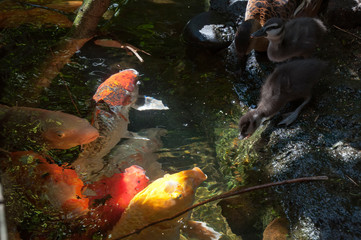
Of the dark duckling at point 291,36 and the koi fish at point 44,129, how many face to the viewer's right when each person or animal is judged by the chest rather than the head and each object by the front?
1

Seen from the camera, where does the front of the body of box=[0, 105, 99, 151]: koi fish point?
to the viewer's right

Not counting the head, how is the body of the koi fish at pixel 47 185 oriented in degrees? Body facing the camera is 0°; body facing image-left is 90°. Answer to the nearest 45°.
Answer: approximately 315°

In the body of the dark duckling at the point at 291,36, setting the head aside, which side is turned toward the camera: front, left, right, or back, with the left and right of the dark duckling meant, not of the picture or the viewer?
left

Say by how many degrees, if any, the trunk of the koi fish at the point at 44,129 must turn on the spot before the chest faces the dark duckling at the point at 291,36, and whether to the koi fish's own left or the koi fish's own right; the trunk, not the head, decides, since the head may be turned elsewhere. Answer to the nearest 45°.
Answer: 0° — it already faces it

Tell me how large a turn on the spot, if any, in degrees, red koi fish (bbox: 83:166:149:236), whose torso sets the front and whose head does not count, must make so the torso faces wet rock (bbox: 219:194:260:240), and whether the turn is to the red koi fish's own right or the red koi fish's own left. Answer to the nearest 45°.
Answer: approximately 45° to the red koi fish's own right

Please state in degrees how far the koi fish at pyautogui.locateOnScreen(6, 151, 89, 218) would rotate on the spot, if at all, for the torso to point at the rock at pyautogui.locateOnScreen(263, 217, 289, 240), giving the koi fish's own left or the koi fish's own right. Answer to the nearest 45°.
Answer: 0° — it already faces it

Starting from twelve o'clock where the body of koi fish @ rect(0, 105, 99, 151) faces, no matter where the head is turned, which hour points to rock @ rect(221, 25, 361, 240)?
The rock is roughly at 1 o'clock from the koi fish.

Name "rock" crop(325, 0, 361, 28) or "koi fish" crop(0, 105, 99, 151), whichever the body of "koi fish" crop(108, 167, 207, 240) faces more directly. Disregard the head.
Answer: the rock

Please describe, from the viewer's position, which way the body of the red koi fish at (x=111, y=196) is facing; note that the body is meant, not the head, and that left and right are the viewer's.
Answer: facing away from the viewer and to the right of the viewer

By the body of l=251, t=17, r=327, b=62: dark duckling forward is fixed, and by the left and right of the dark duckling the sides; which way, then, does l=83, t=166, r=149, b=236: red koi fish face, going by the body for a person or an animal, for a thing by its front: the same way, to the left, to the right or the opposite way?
to the right

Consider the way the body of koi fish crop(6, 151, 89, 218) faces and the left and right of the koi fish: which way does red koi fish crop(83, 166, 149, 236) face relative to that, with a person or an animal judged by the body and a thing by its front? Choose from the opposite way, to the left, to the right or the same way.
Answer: to the left
